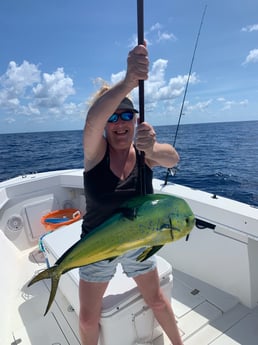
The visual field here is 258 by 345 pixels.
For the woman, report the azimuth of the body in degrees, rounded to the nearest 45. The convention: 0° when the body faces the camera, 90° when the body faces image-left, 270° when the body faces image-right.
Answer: approximately 0°

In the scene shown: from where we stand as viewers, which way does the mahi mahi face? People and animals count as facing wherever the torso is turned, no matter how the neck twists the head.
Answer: facing to the right of the viewer
